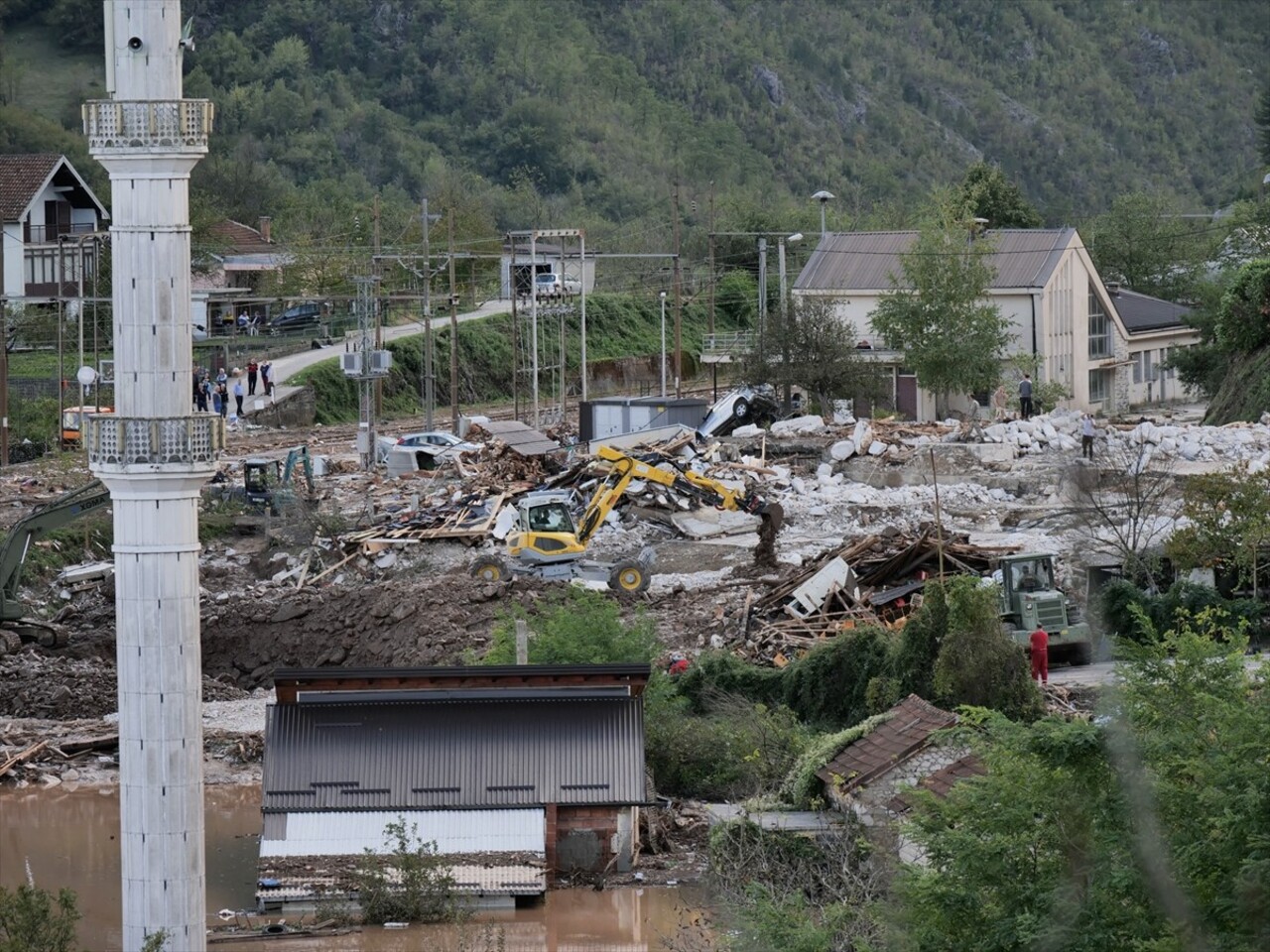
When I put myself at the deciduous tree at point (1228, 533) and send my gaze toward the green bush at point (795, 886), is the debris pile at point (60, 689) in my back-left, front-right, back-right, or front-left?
front-right

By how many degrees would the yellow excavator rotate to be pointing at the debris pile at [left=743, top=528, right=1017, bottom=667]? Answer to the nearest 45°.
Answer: approximately 45° to its right

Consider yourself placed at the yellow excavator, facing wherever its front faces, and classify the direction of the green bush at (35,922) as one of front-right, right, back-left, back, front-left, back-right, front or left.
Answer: right

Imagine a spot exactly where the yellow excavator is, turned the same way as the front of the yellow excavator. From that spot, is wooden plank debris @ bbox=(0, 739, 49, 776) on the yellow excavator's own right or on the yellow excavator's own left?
on the yellow excavator's own right

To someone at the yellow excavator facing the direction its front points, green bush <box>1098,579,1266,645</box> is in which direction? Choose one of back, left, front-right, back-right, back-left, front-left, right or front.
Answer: front-right

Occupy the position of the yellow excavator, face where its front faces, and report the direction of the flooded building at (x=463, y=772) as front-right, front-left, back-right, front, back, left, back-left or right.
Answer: right

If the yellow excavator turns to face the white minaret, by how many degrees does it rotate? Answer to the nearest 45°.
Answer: approximately 90° to its right

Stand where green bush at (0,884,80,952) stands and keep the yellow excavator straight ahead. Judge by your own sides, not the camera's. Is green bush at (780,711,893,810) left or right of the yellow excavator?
right

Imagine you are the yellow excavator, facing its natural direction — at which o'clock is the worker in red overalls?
The worker in red overalls is roughly at 2 o'clock from the yellow excavator.

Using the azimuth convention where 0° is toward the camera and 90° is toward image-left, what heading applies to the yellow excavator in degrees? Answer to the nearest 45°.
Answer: approximately 270°

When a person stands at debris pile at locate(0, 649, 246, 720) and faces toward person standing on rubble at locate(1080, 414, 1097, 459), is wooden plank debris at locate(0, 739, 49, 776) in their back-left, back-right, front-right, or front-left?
back-right

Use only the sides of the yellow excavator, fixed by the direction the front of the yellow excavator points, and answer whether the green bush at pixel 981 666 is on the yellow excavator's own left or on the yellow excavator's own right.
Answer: on the yellow excavator's own right

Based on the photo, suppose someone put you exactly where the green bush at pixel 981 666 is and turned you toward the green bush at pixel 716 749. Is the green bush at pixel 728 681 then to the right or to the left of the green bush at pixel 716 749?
right

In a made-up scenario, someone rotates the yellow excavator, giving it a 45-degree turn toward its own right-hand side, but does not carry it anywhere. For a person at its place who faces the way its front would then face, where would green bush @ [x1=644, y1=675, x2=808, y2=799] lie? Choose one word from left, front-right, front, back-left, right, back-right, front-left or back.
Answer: front-right

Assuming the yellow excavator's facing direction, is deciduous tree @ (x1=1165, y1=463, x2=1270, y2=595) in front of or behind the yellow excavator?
in front

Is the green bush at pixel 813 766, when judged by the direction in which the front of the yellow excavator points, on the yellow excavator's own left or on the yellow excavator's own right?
on the yellow excavator's own right

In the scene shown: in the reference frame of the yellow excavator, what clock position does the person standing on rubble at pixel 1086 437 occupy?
The person standing on rubble is roughly at 11 o'clock from the yellow excavator.
